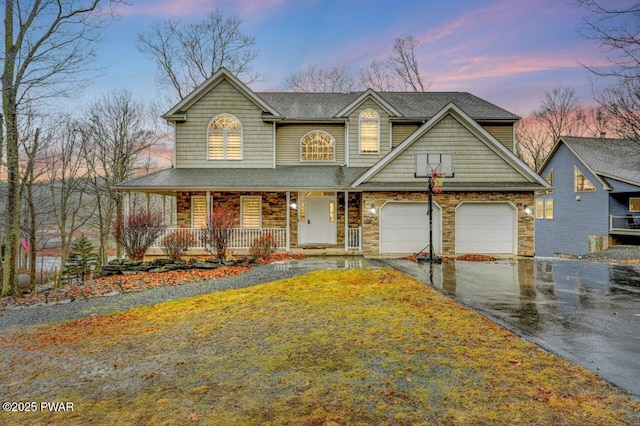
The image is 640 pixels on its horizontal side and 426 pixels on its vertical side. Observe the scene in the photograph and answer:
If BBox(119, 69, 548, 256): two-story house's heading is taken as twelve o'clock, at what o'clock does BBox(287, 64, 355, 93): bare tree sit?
The bare tree is roughly at 6 o'clock from the two-story house.

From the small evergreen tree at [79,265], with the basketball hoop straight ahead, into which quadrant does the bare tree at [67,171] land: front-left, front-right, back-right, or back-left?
back-left

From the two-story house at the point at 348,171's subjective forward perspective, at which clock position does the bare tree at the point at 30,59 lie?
The bare tree is roughly at 2 o'clock from the two-story house.

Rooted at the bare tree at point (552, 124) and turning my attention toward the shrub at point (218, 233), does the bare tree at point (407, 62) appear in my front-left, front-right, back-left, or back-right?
front-right

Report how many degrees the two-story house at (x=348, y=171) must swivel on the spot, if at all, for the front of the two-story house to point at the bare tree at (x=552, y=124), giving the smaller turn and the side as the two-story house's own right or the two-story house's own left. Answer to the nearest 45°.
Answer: approximately 135° to the two-story house's own left

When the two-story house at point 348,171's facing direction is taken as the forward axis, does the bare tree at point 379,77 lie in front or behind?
behind

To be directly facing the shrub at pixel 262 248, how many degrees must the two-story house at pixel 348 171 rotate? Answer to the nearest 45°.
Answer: approximately 45° to its right

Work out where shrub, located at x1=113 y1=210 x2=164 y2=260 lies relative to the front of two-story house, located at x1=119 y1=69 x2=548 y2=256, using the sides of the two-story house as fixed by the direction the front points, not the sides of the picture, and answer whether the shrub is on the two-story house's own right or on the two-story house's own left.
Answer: on the two-story house's own right

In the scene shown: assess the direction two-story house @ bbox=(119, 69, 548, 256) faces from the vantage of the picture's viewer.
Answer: facing the viewer

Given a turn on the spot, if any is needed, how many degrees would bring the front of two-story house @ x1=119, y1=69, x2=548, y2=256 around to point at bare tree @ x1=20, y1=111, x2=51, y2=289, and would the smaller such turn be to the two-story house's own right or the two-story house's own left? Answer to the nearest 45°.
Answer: approximately 90° to the two-story house's own right

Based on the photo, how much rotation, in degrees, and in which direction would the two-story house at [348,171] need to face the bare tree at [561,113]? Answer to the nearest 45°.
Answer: approximately 135° to its left

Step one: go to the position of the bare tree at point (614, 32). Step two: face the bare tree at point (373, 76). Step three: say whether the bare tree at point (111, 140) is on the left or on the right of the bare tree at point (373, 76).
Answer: left

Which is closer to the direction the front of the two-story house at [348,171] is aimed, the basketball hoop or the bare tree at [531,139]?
the basketball hoop
